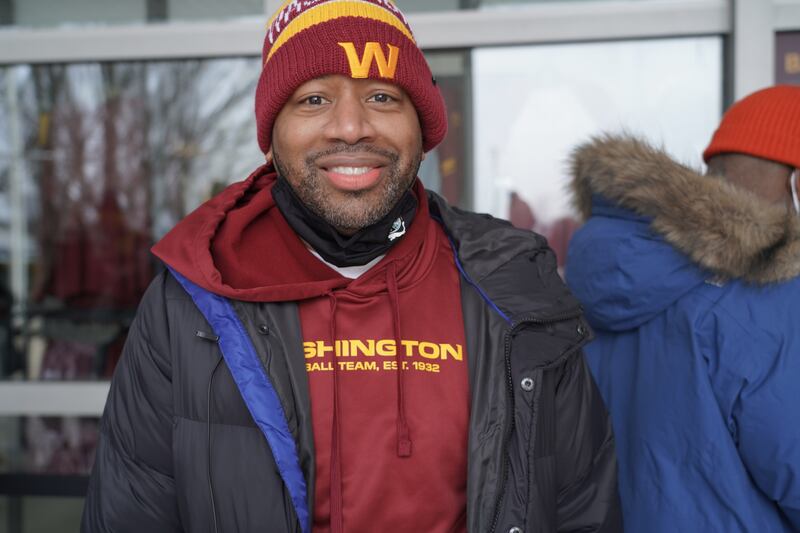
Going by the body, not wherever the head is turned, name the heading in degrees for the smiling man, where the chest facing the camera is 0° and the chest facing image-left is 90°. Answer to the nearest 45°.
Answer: approximately 0°

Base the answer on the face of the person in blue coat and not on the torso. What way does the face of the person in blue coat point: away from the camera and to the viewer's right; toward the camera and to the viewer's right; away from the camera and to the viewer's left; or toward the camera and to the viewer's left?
away from the camera and to the viewer's right

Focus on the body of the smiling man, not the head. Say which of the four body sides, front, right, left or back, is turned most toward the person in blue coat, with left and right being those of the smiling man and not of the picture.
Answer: left

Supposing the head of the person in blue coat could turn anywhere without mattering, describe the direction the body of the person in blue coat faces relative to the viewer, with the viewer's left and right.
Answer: facing away from the viewer and to the right of the viewer

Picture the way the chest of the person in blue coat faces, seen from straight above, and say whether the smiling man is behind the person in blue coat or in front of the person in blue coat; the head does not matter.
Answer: behind

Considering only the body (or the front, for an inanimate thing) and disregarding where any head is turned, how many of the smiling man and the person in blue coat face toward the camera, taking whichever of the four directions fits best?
1
